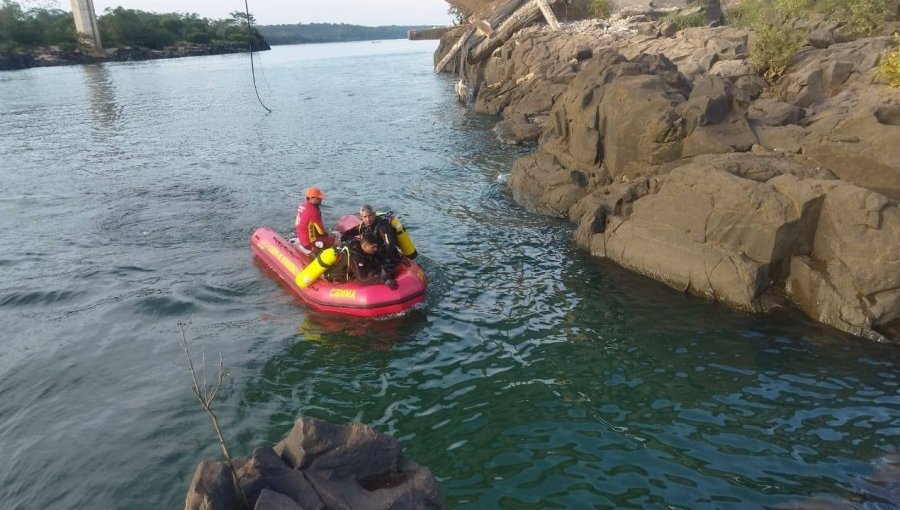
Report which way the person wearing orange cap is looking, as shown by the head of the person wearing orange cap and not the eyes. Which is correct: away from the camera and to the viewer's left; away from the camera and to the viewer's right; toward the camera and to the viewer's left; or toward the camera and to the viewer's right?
toward the camera and to the viewer's right

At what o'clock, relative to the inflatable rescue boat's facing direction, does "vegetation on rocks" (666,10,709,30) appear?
The vegetation on rocks is roughly at 9 o'clock from the inflatable rescue boat.

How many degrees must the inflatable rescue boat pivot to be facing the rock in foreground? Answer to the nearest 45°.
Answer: approximately 45° to its right

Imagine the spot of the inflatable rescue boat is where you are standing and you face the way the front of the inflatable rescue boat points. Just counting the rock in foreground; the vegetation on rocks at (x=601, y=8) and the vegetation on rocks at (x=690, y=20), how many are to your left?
2

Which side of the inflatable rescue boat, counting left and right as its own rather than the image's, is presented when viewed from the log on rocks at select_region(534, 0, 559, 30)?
left

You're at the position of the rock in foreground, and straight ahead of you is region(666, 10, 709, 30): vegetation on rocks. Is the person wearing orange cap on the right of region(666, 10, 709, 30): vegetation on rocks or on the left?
left

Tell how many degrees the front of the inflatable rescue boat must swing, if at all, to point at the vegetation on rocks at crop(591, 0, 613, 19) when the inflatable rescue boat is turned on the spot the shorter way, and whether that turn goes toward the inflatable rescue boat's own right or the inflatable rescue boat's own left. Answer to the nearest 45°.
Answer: approximately 90° to the inflatable rescue boat's own left

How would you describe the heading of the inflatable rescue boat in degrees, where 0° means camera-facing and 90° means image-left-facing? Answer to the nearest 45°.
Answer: approximately 315°

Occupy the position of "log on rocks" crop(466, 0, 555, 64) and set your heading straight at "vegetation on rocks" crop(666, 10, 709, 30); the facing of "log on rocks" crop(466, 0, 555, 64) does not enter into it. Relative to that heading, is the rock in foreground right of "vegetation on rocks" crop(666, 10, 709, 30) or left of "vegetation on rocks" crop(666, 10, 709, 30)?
right
